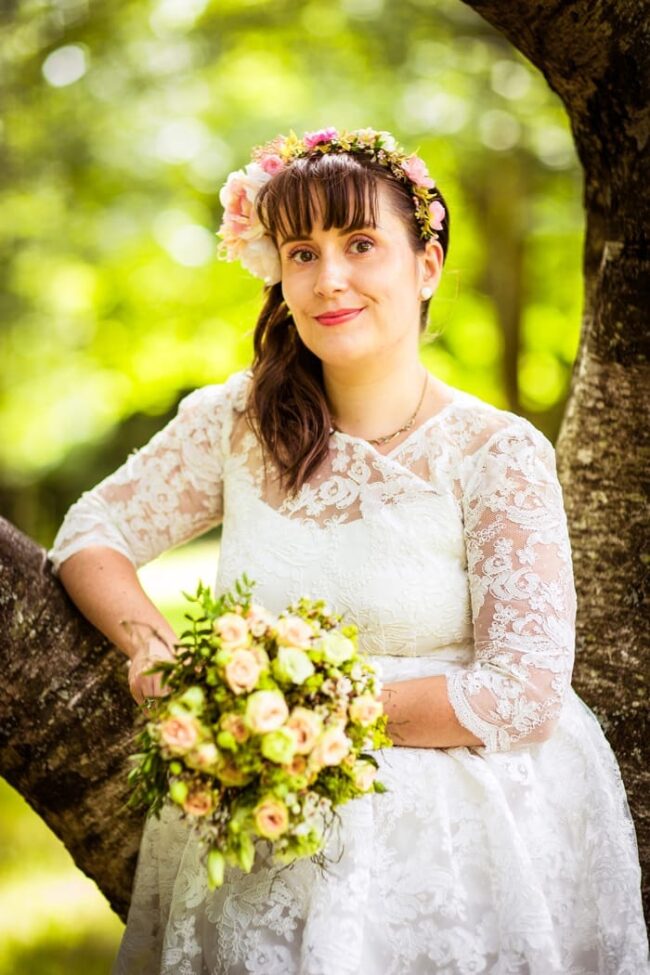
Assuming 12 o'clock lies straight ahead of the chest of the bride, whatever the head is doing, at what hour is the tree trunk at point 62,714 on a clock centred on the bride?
The tree trunk is roughly at 3 o'clock from the bride.

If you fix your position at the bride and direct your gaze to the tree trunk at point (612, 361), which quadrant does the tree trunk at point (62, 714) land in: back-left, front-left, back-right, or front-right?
back-left

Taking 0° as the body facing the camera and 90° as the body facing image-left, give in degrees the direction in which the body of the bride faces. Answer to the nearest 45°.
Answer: approximately 0°
